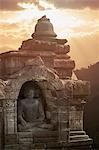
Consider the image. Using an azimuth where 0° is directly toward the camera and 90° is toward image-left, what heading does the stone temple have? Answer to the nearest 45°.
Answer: approximately 0°
